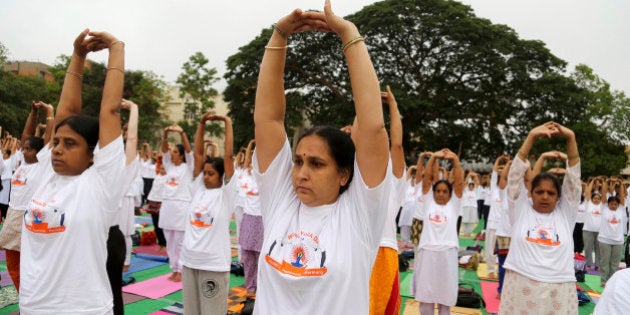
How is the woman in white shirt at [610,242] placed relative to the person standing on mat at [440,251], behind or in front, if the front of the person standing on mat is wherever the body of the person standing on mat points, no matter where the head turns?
behind

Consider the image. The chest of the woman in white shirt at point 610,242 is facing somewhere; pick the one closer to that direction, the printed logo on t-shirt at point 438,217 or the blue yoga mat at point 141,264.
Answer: the printed logo on t-shirt

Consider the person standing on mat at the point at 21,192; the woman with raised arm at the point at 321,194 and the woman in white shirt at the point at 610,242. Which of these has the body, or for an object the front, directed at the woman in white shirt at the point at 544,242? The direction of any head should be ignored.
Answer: the woman in white shirt at the point at 610,242

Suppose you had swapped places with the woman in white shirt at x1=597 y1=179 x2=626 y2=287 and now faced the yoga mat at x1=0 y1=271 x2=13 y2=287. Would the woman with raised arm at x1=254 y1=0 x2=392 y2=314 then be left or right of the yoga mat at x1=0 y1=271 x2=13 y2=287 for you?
left

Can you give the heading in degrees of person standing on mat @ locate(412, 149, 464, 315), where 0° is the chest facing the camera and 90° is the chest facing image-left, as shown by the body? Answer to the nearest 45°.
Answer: approximately 0°

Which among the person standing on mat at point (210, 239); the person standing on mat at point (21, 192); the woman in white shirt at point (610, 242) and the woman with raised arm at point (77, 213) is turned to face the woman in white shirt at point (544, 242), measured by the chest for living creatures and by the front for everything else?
the woman in white shirt at point (610, 242)
